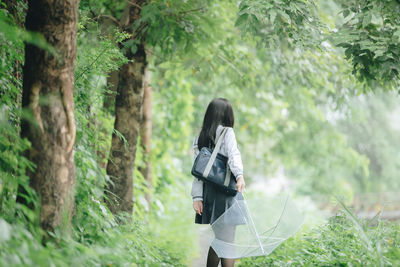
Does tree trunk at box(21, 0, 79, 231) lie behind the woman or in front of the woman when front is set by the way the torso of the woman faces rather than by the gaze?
behind

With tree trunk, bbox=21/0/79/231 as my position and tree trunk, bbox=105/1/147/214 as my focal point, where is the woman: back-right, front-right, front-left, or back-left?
front-right

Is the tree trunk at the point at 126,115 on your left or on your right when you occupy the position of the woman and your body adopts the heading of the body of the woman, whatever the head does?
on your left

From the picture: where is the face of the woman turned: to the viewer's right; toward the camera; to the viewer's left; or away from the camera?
away from the camera

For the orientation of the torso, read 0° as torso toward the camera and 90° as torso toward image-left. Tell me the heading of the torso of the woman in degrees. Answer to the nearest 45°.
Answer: approximately 180°
